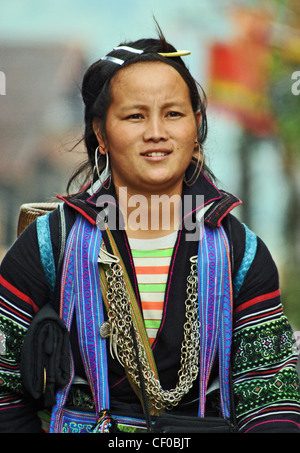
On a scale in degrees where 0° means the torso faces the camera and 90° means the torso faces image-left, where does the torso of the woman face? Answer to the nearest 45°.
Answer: approximately 0°
